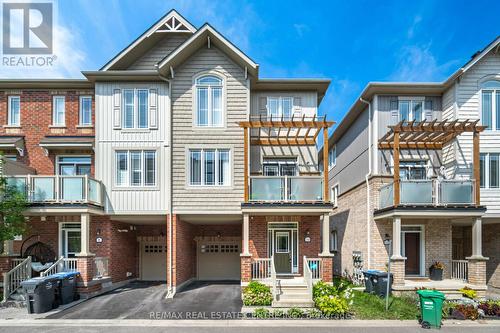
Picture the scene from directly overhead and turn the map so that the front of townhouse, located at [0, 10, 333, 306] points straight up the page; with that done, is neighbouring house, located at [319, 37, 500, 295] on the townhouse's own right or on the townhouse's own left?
on the townhouse's own left

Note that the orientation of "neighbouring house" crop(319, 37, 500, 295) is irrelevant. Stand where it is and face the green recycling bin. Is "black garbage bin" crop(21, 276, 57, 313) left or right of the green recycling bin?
right

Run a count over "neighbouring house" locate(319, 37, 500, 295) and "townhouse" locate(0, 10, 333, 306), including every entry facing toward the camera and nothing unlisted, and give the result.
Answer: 2

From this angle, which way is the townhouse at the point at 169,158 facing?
toward the camera

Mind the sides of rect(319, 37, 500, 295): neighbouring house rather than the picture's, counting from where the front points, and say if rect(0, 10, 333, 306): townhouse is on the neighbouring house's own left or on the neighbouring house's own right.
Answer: on the neighbouring house's own right

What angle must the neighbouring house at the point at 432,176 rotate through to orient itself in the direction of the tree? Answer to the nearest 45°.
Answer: approximately 45° to its right

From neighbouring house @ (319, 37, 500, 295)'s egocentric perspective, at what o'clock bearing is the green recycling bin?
The green recycling bin is roughly at 12 o'clock from the neighbouring house.

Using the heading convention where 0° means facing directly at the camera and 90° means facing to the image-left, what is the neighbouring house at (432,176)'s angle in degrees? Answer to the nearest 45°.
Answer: approximately 0°
